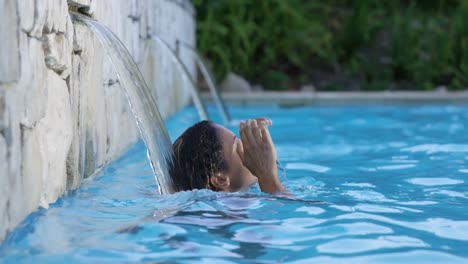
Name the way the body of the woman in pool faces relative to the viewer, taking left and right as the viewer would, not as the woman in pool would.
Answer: facing to the right of the viewer

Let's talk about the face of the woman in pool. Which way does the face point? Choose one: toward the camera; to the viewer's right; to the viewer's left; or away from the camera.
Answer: to the viewer's right
